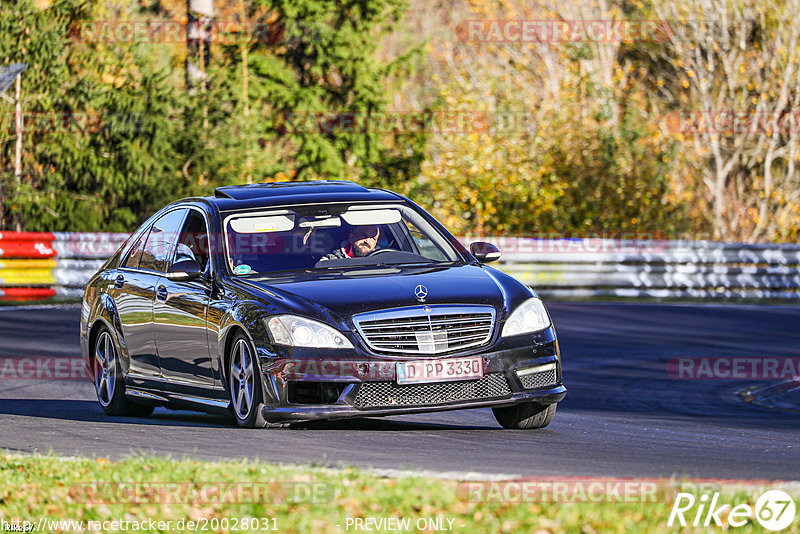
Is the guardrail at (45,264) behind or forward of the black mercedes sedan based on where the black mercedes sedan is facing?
behind

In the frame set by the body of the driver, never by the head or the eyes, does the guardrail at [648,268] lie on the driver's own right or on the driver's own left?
on the driver's own left

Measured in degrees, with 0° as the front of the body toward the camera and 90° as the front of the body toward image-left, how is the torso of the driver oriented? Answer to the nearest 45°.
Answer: approximately 315°

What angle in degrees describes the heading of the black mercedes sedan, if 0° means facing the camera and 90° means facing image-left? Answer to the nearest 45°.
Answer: approximately 315°

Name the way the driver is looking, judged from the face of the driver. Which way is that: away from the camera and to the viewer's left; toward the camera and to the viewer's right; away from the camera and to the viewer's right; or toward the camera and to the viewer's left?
toward the camera and to the viewer's right
